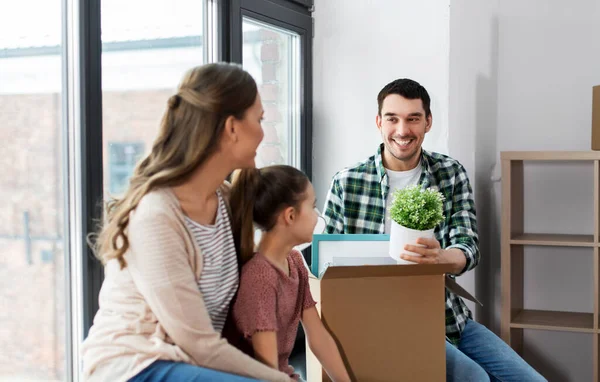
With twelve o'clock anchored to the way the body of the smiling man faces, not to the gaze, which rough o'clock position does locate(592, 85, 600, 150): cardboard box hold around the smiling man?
The cardboard box is roughly at 8 o'clock from the smiling man.

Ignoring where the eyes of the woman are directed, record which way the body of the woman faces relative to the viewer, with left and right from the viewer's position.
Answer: facing to the right of the viewer

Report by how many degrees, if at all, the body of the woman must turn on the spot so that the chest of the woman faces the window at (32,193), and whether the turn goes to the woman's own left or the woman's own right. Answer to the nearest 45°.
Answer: approximately 135° to the woman's own left

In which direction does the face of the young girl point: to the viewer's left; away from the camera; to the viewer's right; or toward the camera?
to the viewer's right

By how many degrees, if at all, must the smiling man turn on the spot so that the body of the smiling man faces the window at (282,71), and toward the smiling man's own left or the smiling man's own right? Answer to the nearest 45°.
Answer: approximately 135° to the smiling man's own right

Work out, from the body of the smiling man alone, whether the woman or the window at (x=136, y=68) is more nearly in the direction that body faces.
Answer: the woman

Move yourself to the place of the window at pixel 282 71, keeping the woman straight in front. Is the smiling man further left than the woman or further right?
left

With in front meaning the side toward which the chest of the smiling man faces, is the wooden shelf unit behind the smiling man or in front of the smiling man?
behind

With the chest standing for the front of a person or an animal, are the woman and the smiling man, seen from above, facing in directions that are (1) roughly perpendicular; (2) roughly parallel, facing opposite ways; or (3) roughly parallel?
roughly perpendicular

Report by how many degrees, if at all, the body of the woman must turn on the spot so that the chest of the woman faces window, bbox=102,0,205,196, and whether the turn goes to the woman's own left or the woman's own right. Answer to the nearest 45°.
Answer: approximately 90° to the woman's own left

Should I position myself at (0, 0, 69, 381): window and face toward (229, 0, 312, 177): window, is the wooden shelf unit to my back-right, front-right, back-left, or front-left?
front-right

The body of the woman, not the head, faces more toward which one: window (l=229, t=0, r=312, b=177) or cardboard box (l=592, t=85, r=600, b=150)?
the cardboard box

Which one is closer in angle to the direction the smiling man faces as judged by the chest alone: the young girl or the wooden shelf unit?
the young girl

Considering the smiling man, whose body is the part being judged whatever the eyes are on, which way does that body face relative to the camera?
toward the camera
